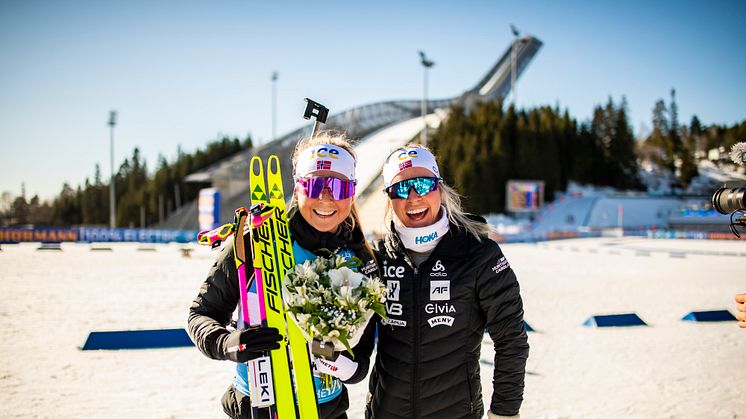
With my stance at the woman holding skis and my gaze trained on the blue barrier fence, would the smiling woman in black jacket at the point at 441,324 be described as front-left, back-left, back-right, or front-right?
back-right

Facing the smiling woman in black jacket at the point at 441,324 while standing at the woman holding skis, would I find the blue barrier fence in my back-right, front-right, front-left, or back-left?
back-left

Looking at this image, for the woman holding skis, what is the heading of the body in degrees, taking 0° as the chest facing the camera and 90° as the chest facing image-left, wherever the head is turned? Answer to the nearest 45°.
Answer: approximately 0°

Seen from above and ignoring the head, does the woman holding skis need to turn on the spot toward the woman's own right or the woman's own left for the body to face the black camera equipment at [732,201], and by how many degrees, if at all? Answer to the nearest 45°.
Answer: approximately 90° to the woman's own left

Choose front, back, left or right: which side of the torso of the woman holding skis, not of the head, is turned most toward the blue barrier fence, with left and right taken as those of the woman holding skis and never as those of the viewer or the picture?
back
